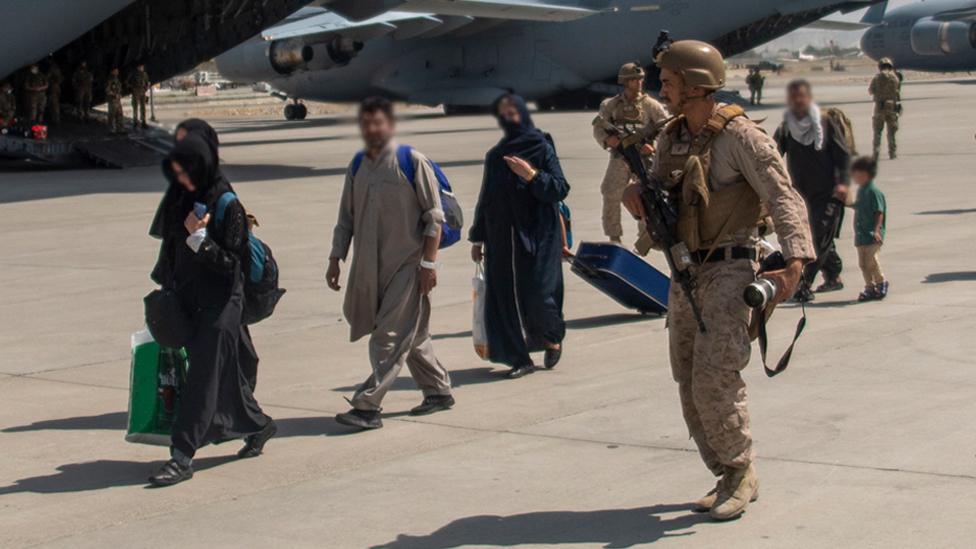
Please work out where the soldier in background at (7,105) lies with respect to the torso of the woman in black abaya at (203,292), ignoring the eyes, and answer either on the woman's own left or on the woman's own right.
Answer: on the woman's own right

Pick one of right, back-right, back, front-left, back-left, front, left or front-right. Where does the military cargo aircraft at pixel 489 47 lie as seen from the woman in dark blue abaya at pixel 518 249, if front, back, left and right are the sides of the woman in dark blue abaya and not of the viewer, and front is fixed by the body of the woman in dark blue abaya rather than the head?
back-right

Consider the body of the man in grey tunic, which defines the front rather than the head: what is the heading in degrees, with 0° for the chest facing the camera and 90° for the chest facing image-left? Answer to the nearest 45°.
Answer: approximately 45°

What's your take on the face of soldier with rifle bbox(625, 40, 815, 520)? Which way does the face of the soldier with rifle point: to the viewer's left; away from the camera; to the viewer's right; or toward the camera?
to the viewer's left

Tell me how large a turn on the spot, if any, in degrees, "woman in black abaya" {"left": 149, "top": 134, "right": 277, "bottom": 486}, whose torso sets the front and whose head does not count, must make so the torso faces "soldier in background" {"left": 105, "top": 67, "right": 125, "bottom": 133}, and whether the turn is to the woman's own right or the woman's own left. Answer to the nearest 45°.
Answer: approximately 135° to the woman's own right

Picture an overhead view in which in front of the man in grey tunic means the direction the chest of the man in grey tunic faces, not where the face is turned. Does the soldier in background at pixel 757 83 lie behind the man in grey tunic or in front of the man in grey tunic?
behind

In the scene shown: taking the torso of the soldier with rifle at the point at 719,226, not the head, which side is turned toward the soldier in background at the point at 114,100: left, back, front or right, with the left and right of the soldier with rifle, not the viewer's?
right
